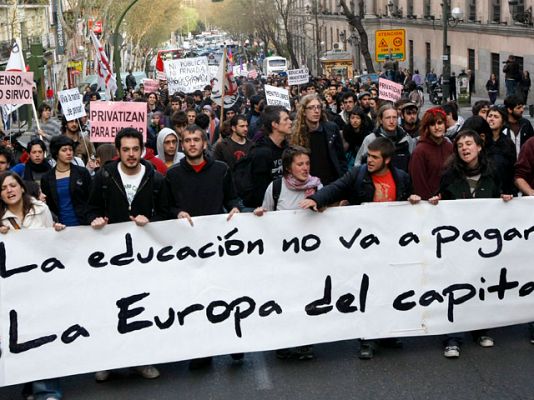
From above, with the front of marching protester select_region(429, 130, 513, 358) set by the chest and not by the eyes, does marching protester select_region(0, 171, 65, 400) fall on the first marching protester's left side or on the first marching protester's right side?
on the first marching protester's right side

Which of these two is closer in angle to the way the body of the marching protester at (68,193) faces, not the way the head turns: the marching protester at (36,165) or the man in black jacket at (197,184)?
the man in black jacket

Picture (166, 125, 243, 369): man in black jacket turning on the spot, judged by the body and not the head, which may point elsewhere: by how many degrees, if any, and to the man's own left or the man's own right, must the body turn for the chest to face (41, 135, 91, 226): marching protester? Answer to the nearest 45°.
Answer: approximately 135° to the man's own right

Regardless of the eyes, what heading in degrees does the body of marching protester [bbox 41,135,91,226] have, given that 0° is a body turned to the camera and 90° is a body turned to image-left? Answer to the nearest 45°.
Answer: approximately 0°

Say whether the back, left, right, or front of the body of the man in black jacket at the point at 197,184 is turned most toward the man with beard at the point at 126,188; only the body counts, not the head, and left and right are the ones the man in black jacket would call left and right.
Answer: right

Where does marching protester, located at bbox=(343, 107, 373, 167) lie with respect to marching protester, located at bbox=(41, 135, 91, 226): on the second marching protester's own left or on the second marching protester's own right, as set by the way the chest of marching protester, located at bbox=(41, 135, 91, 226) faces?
on the second marching protester's own left

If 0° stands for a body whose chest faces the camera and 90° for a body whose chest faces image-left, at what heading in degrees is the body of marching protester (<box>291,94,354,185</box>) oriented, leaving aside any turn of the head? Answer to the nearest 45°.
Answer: approximately 0°

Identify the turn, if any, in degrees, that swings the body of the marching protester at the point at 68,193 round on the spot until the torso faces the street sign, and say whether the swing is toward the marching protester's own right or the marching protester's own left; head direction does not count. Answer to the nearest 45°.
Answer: approximately 135° to the marching protester's own left

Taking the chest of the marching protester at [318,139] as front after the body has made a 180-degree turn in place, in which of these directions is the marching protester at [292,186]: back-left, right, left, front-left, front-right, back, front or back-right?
back

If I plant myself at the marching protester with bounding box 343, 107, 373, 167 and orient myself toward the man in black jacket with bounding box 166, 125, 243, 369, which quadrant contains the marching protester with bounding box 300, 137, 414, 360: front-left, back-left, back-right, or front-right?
front-left

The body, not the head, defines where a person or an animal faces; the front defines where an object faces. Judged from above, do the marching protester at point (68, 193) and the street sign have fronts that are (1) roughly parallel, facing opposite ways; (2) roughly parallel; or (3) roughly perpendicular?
roughly parallel

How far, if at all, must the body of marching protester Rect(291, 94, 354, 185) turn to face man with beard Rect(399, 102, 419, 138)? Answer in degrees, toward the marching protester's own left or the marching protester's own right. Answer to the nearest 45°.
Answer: approximately 135° to the marching protester's own left

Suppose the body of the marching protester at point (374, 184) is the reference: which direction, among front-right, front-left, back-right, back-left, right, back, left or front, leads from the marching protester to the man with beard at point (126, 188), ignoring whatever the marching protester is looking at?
right
